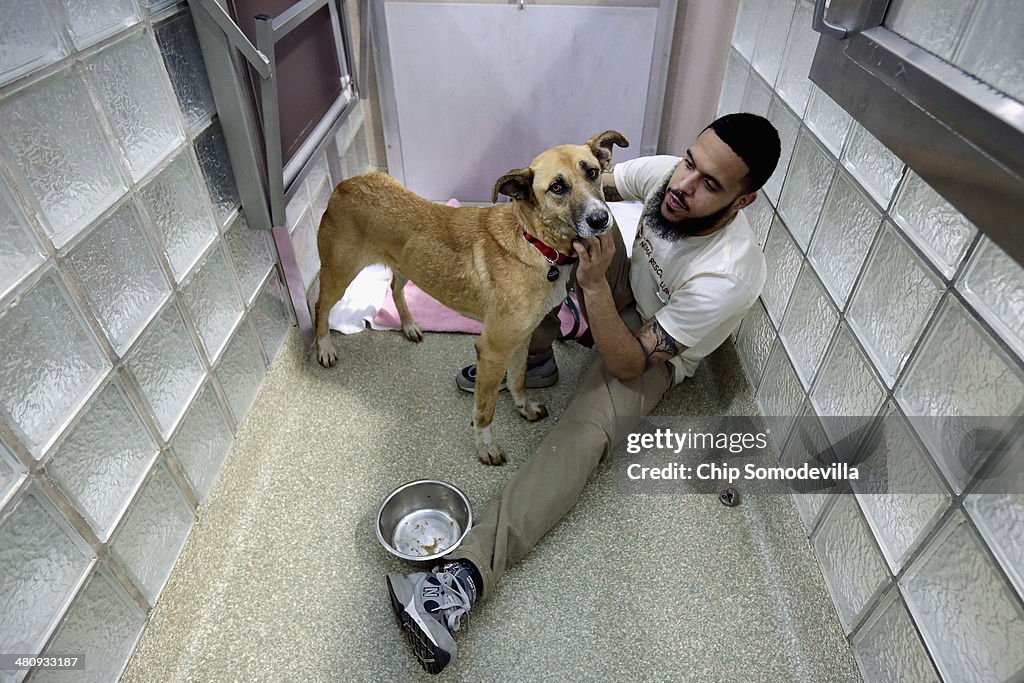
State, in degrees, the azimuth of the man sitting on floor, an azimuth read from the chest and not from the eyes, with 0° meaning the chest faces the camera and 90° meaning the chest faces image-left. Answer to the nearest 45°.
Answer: approximately 45°

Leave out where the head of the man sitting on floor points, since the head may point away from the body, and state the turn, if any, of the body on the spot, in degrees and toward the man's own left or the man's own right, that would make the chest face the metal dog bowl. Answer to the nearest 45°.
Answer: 0° — they already face it

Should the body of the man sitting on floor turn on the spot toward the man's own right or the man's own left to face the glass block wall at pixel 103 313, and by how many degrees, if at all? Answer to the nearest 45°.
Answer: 0° — they already face it
